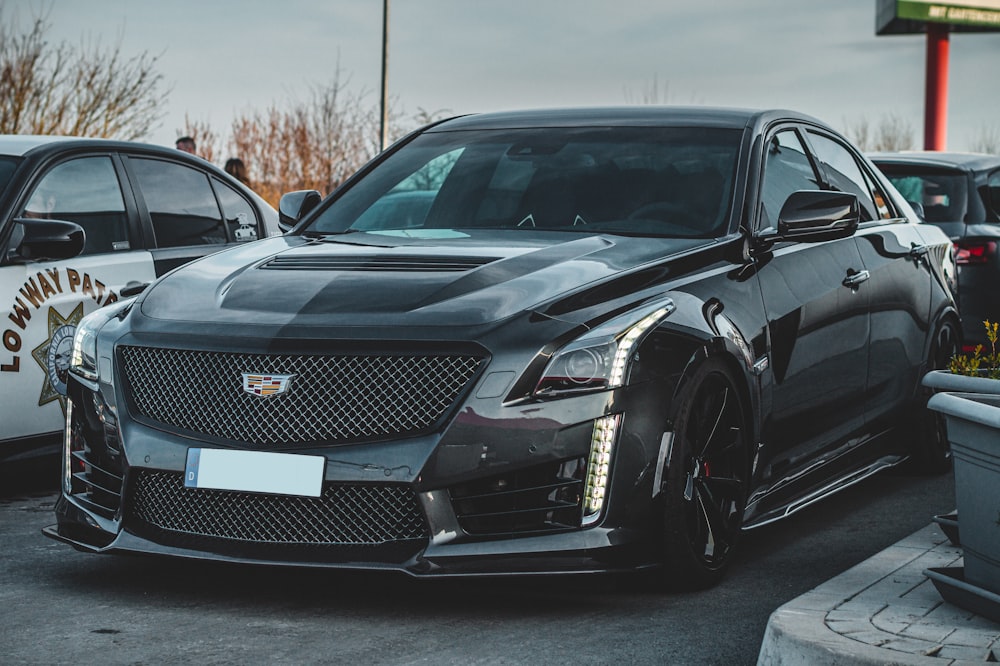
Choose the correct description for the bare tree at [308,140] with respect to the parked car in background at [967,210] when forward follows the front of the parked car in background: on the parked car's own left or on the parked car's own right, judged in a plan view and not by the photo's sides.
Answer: on the parked car's own left

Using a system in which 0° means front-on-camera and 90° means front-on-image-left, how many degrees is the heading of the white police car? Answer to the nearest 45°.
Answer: approximately 45°

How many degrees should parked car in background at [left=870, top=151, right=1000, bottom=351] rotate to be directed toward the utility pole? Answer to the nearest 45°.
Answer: approximately 90° to its left

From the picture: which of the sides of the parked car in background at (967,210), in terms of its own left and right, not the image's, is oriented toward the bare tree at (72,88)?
left

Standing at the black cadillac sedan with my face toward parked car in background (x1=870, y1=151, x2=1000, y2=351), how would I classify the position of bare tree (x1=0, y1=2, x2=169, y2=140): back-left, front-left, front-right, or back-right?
front-left

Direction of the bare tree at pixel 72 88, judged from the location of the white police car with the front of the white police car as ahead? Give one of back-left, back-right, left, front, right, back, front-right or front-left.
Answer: back-right

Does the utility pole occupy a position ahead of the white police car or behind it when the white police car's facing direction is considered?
behind

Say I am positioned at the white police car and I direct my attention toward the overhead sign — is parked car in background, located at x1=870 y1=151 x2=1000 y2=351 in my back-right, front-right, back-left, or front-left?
front-right

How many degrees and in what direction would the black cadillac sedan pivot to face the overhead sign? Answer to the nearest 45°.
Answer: approximately 135° to its right

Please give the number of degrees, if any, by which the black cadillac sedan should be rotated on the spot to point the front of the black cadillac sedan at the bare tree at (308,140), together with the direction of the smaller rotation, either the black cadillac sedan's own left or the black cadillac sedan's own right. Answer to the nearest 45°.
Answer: approximately 135° to the black cadillac sedan's own right

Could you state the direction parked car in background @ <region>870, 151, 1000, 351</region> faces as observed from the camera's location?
facing away from the viewer and to the right of the viewer

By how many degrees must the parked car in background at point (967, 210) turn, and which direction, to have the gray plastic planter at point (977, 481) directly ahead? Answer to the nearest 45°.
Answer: approximately 135° to its right

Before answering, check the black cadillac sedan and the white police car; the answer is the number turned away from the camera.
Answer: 0
